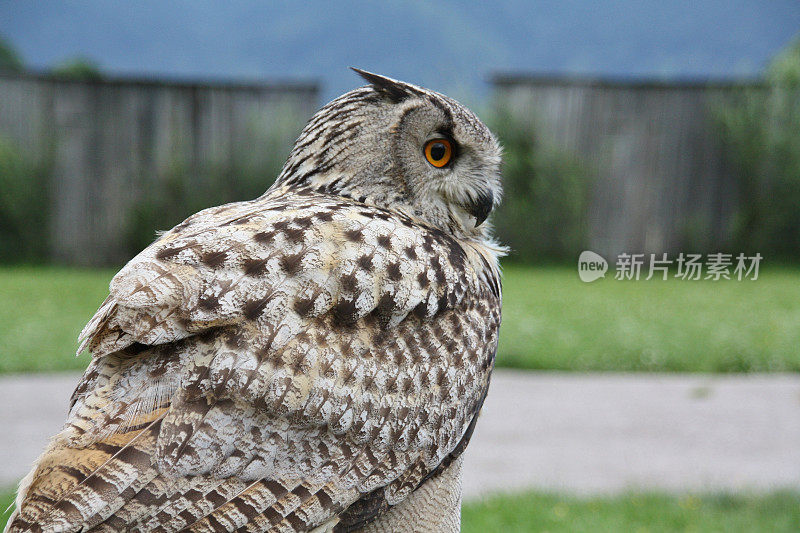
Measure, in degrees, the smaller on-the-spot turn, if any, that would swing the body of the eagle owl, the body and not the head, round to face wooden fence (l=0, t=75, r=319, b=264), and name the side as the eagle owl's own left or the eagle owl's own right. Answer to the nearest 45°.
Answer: approximately 90° to the eagle owl's own left
